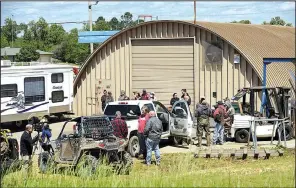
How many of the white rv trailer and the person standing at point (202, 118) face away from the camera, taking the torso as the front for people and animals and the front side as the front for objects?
1

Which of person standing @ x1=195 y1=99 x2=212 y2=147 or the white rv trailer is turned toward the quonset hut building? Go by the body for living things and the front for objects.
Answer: the person standing

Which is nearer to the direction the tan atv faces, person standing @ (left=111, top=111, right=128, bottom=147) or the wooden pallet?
the person standing

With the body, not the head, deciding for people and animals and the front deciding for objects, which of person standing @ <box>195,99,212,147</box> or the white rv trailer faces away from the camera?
the person standing

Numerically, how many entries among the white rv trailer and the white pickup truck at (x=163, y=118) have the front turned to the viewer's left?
1

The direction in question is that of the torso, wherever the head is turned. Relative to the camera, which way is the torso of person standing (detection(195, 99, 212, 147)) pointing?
away from the camera

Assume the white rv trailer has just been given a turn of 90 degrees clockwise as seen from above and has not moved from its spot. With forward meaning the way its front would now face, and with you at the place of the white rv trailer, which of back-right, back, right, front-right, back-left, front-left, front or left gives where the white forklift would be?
back-right
